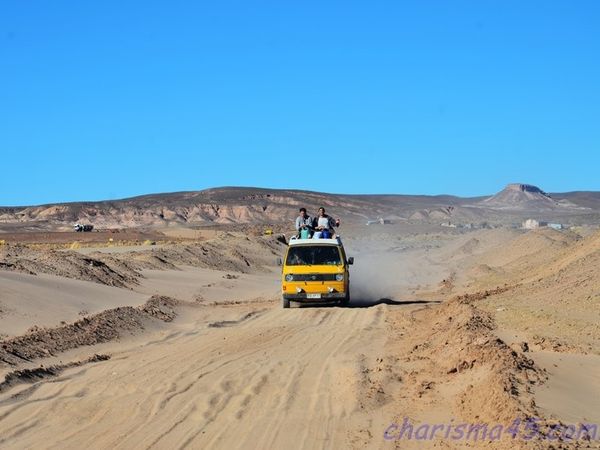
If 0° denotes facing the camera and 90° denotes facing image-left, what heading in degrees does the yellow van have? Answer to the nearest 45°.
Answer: approximately 0°

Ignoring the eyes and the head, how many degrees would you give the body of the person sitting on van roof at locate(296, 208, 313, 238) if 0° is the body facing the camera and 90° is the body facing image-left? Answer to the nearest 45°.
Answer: approximately 0°

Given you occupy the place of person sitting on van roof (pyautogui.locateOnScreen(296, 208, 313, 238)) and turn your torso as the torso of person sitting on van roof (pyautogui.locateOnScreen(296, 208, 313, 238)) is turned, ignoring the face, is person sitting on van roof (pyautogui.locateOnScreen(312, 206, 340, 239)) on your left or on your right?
on your left
